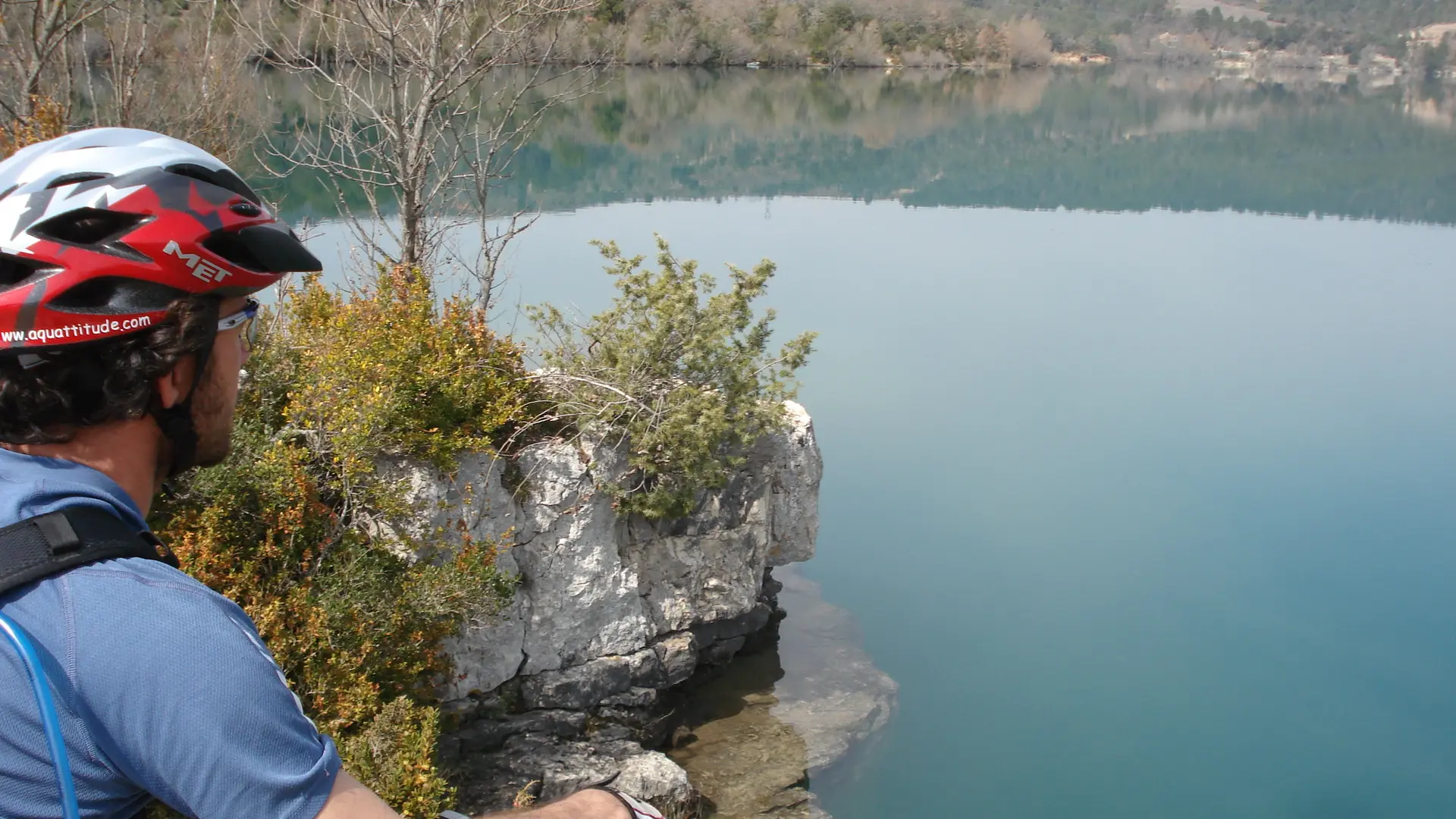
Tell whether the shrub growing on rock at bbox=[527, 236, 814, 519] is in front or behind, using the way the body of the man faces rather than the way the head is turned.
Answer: in front

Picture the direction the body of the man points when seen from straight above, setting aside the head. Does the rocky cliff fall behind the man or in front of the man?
in front

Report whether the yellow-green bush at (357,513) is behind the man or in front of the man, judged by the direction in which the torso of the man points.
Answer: in front

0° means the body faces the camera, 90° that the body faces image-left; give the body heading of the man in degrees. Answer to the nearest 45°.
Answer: approximately 225°

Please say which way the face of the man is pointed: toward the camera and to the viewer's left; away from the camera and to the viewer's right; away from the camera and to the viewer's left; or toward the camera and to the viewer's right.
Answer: away from the camera and to the viewer's right

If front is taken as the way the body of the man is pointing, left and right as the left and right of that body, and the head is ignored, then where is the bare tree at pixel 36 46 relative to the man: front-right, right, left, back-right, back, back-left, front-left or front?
front-left

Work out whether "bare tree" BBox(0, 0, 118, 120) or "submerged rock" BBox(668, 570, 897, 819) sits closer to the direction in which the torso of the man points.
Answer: the submerged rock

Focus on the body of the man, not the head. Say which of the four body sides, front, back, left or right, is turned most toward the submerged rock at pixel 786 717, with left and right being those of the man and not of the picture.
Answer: front
